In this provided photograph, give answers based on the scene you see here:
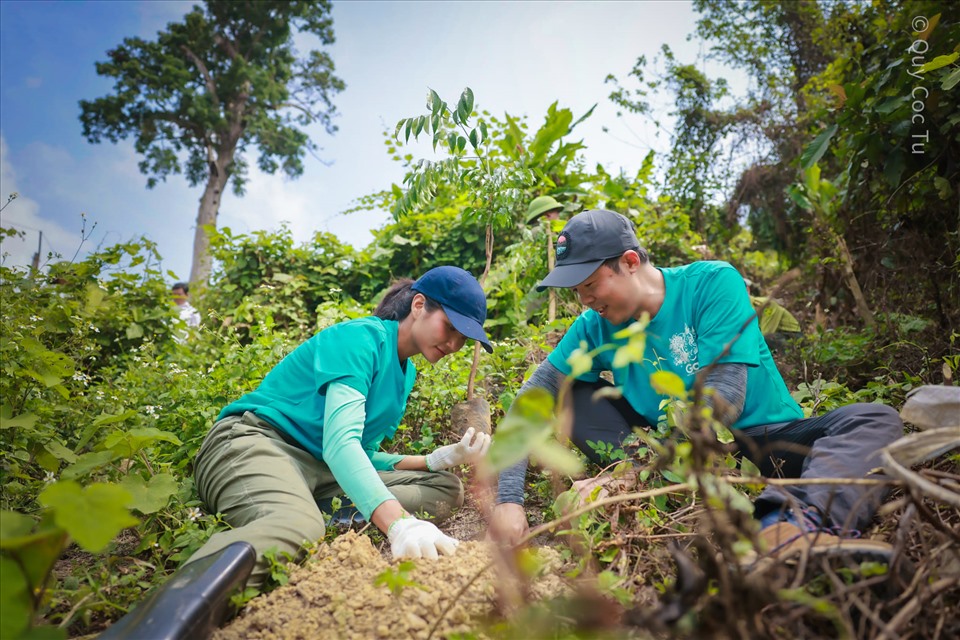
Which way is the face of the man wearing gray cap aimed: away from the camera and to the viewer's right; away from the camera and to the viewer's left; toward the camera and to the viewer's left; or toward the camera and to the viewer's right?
toward the camera and to the viewer's left

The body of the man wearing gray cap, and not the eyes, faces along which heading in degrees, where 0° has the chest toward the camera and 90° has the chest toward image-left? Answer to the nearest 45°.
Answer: approximately 45°

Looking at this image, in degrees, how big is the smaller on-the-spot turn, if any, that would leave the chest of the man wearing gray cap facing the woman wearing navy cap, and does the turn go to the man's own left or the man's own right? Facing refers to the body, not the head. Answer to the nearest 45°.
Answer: approximately 45° to the man's own right

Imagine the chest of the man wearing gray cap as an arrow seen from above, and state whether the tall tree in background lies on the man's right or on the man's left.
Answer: on the man's right

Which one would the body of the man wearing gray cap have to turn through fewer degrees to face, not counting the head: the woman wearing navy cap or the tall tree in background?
the woman wearing navy cap

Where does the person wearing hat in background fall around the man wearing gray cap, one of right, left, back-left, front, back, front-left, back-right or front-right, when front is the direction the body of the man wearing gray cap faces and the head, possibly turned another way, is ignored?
back-right

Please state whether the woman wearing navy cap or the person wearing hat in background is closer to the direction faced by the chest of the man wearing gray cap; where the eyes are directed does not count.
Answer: the woman wearing navy cap

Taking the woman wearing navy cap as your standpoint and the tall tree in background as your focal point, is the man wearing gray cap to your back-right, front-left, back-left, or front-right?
back-right
